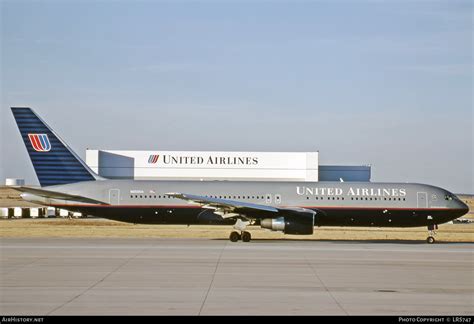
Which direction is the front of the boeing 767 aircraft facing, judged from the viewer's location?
facing to the right of the viewer
